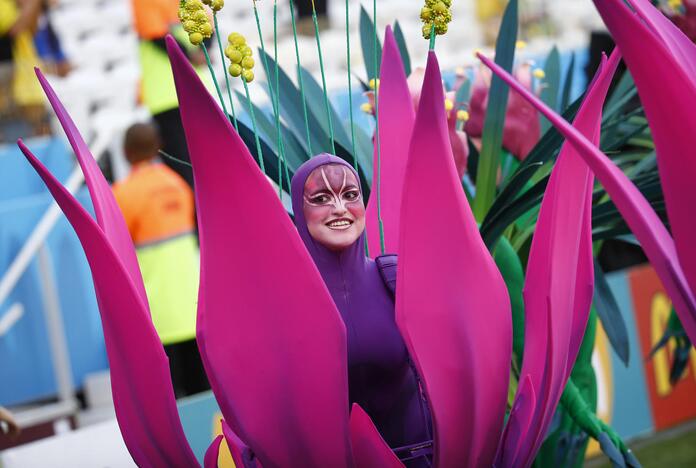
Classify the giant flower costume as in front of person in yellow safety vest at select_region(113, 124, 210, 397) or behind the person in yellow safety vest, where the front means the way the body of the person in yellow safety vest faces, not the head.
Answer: behind

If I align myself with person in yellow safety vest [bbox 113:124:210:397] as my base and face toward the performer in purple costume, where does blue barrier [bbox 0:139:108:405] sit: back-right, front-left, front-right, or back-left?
back-right

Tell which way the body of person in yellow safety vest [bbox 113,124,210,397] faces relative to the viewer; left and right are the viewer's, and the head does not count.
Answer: facing away from the viewer

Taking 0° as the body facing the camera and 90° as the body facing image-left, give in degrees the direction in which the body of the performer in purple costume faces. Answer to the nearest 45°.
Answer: approximately 0°

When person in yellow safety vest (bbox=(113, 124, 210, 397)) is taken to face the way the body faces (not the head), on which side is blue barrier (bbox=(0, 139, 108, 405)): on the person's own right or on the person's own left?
on the person's own left

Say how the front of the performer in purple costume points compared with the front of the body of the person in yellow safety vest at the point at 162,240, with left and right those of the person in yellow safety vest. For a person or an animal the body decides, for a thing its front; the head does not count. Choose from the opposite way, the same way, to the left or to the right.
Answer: the opposite way

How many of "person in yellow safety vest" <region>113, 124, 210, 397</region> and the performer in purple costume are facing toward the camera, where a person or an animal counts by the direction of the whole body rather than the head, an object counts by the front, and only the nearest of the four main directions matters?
1

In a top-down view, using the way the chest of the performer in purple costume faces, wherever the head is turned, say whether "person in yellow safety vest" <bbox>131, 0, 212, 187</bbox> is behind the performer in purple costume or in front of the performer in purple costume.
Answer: behind
